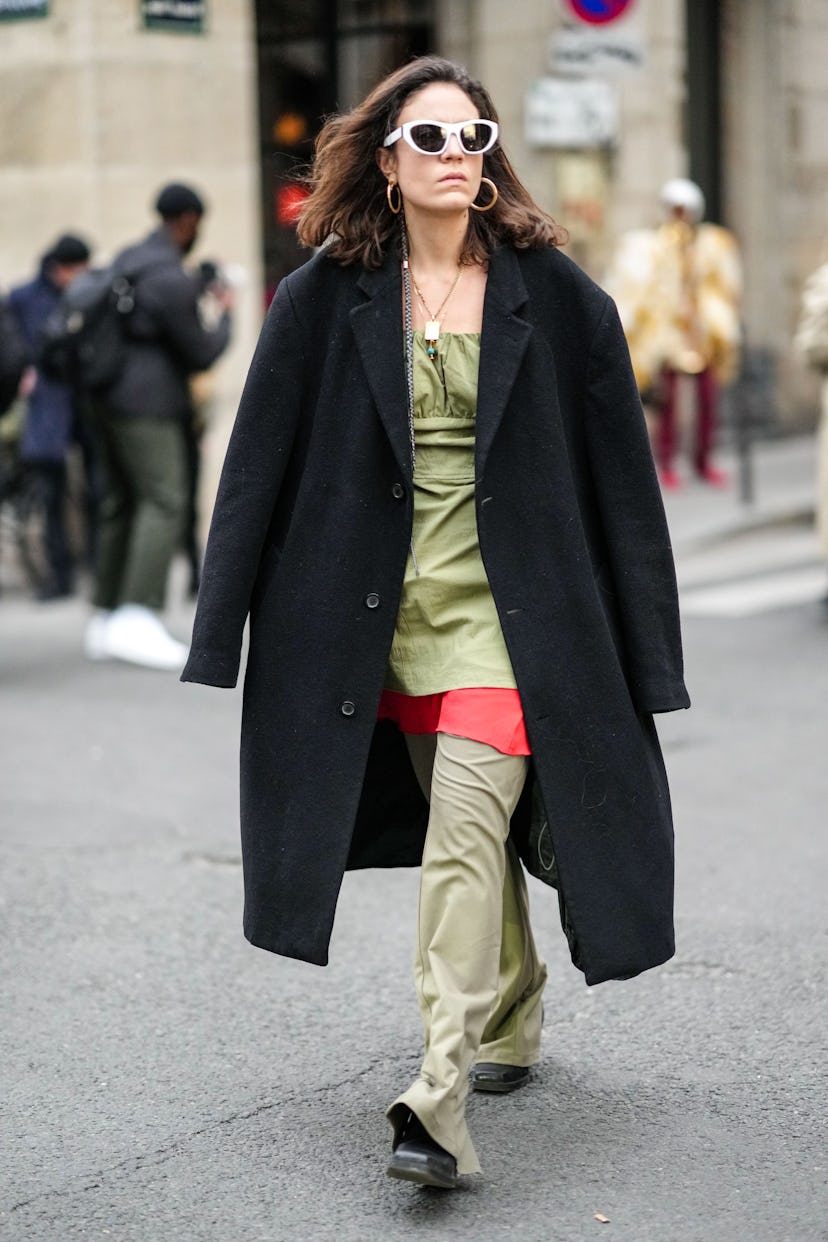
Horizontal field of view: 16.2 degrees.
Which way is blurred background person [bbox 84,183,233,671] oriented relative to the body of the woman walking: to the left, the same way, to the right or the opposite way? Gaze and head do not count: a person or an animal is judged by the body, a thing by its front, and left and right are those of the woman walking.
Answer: to the left

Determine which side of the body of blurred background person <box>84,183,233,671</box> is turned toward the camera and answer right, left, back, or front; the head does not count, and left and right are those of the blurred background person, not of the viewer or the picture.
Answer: right

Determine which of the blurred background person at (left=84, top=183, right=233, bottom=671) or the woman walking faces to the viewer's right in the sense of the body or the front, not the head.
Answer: the blurred background person

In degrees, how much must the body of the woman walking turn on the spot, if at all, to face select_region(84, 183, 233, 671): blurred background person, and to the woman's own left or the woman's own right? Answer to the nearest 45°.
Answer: approximately 180°

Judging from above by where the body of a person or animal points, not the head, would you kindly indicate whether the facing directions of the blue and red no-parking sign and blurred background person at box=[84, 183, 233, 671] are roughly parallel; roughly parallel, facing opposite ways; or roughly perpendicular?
roughly perpendicular

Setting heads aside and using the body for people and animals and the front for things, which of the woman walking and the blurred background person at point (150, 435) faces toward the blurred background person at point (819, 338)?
the blurred background person at point (150, 435)

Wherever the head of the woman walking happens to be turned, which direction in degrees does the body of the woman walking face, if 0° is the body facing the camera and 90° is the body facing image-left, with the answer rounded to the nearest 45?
approximately 0°

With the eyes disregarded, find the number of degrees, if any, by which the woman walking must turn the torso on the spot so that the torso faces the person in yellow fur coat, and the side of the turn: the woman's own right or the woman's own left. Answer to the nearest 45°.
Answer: approximately 180°

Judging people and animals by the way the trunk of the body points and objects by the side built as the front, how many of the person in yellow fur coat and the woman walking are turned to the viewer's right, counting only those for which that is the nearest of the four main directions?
0
